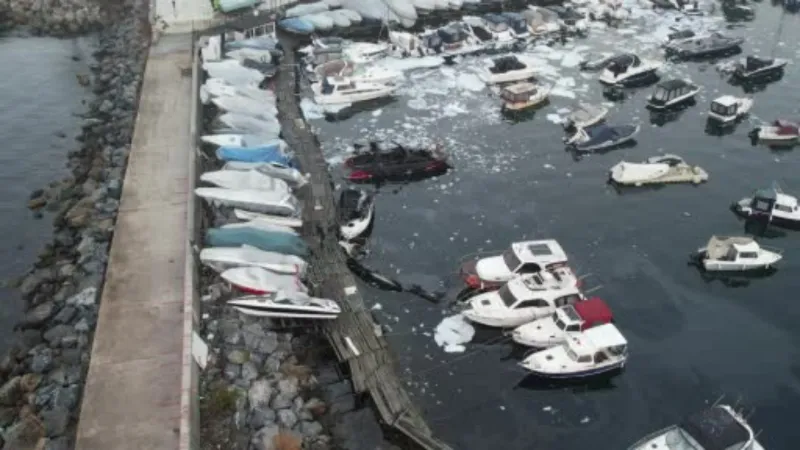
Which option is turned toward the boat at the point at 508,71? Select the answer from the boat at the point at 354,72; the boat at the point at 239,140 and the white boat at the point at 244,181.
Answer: the boat at the point at 354,72

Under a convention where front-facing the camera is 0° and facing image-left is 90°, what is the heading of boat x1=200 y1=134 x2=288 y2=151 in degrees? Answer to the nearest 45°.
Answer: approximately 90°

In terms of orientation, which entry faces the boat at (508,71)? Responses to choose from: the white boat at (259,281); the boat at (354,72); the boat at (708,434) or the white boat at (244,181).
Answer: the boat at (354,72)

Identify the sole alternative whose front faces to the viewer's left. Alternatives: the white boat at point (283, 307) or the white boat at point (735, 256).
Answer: the white boat at point (283, 307)

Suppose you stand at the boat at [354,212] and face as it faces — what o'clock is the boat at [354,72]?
the boat at [354,72] is roughly at 6 o'clock from the boat at [354,212].

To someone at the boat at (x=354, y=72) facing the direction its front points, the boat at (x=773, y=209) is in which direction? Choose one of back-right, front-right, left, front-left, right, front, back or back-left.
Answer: front-right

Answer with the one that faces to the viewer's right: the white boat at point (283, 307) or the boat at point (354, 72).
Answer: the boat

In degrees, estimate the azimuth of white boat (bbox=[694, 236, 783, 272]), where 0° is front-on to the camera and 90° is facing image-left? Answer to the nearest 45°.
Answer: approximately 270°

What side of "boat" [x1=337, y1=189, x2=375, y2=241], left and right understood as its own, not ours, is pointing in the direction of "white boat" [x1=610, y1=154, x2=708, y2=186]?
left

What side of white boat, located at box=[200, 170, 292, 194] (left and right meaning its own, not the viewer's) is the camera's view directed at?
left

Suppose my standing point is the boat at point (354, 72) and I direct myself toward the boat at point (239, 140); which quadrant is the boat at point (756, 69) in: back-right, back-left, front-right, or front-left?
back-left

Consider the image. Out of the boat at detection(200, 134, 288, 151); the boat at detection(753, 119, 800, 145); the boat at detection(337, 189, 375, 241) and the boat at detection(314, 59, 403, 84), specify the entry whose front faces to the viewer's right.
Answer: the boat at detection(314, 59, 403, 84)

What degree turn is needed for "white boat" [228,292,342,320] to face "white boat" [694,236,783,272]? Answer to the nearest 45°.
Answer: approximately 180°
